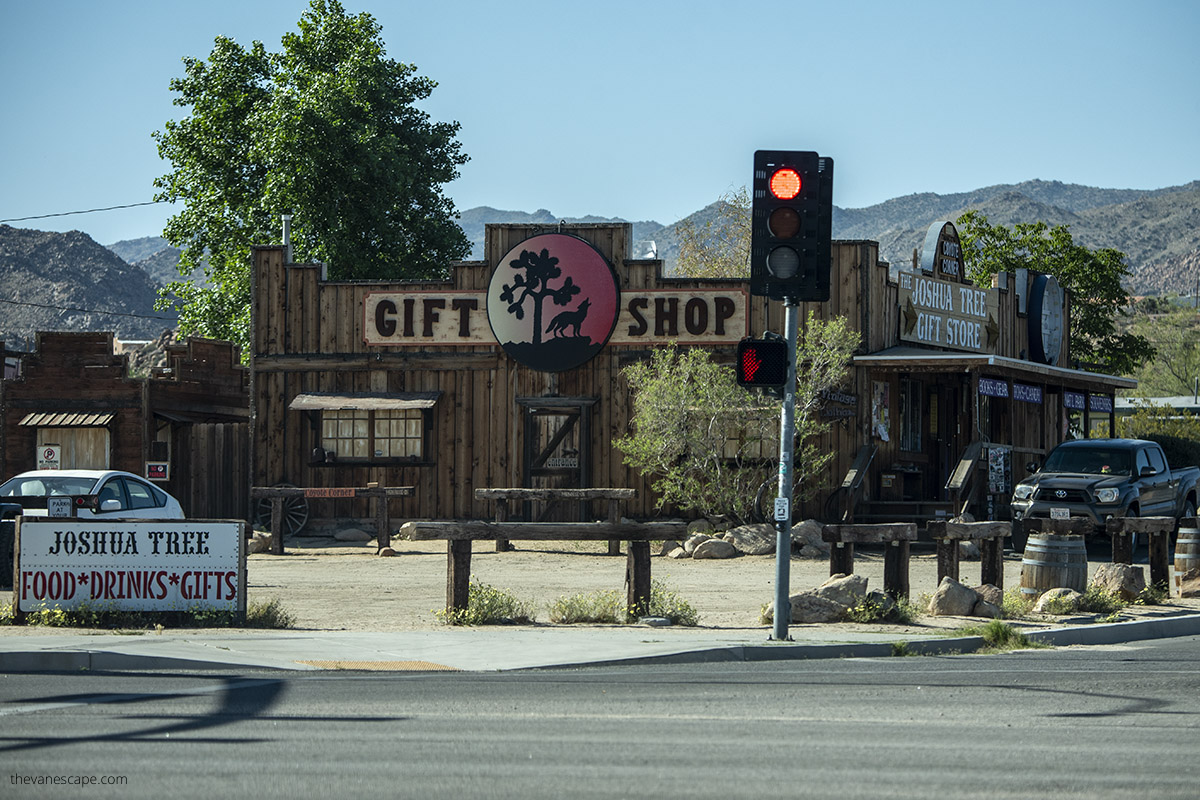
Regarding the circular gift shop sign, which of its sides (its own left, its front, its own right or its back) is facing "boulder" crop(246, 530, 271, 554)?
right

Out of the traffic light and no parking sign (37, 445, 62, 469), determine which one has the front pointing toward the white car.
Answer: the no parking sign

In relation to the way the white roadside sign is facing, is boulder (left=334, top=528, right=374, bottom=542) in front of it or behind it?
behind

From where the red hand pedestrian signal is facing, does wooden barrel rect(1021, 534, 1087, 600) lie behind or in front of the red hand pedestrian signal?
behind

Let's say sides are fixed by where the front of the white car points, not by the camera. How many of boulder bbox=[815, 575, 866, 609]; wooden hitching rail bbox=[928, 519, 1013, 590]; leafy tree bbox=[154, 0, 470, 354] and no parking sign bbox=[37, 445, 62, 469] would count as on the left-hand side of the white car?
2

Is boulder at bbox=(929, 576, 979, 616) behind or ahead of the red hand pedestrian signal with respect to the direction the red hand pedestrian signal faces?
behind

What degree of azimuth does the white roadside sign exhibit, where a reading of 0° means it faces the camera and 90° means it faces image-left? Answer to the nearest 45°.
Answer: approximately 0°

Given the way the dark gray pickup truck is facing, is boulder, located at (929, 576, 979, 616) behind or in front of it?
in front
